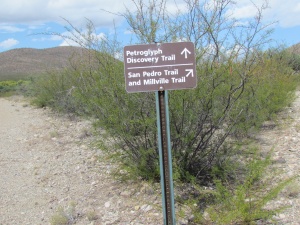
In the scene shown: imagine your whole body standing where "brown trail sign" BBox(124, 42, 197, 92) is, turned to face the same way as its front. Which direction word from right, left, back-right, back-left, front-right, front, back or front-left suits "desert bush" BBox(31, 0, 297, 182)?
back

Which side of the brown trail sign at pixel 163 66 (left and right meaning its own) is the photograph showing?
front
